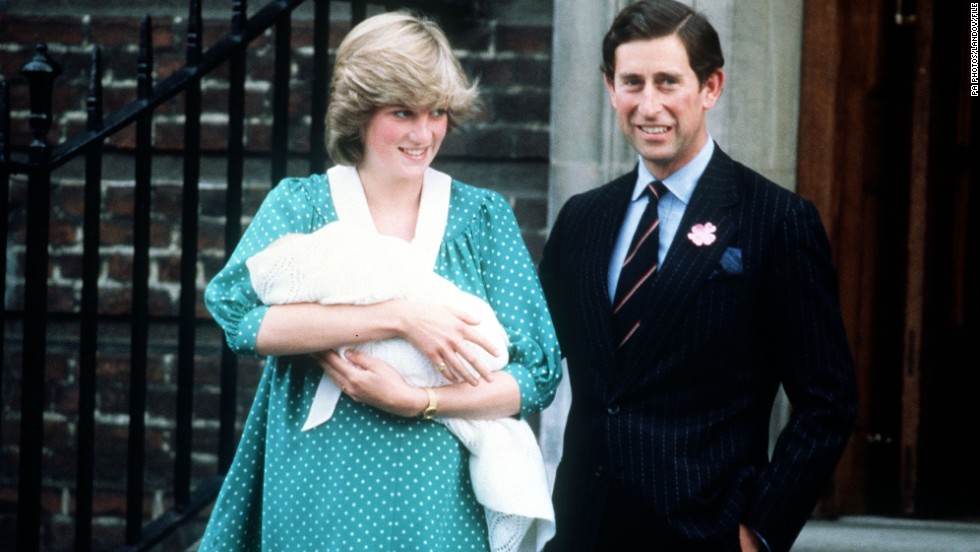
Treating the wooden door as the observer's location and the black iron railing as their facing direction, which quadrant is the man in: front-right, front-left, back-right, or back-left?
front-left

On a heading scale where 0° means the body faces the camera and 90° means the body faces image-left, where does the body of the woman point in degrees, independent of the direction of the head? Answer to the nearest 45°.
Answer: approximately 0°

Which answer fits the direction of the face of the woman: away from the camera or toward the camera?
toward the camera

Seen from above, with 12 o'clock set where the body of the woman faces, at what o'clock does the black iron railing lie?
The black iron railing is roughly at 5 o'clock from the woman.

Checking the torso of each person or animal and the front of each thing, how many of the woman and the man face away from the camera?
0

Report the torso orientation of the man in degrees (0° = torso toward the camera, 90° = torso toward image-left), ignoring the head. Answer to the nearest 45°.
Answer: approximately 45°

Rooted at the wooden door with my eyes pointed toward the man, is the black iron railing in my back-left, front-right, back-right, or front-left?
front-right

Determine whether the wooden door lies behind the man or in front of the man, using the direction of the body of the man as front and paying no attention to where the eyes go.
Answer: behind

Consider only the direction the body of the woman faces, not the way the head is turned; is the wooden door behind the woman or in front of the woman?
behind

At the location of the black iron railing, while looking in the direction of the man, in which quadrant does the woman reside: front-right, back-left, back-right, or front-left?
front-right
